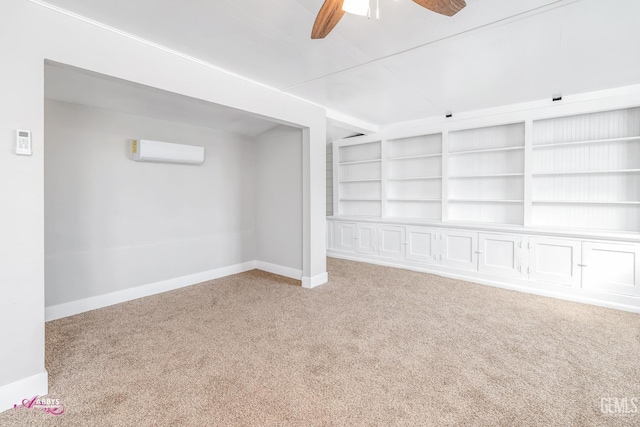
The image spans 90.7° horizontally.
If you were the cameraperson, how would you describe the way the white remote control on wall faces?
facing the viewer

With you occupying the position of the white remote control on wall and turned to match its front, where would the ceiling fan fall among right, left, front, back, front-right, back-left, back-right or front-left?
front-left

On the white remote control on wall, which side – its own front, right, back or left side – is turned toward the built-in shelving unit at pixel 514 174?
left

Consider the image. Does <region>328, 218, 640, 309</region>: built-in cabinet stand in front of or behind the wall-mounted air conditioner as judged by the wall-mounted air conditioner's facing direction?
in front

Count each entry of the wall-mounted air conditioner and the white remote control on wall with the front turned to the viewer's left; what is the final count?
0

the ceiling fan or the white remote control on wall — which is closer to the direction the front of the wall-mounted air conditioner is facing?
the ceiling fan

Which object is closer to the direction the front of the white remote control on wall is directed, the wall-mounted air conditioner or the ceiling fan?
the ceiling fan

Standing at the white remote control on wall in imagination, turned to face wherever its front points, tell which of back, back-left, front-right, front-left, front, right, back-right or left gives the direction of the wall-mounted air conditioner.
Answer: back-left

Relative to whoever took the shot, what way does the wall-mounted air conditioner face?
facing the viewer and to the right of the viewer

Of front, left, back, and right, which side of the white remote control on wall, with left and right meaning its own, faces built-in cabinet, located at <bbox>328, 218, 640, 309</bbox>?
left
